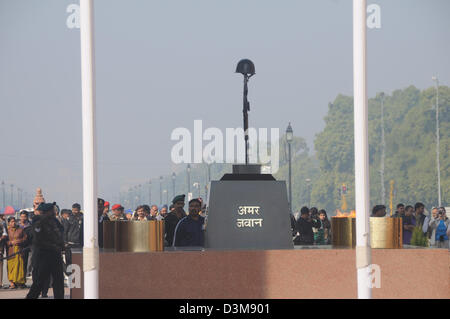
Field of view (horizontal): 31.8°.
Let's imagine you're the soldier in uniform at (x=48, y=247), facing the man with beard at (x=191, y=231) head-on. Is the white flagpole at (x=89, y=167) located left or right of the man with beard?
right

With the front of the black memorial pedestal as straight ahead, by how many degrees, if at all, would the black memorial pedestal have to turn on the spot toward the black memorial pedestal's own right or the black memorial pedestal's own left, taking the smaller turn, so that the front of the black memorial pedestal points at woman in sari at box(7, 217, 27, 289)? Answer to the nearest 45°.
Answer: approximately 135° to the black memorial pedestal's own right

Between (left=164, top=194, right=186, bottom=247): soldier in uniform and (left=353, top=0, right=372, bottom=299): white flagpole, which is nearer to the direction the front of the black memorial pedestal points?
the white flagpole

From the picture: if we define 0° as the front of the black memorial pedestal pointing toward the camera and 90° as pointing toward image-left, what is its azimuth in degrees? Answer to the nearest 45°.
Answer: approximately 0°
